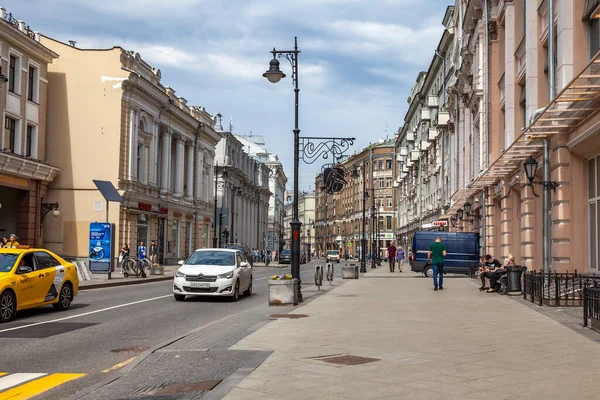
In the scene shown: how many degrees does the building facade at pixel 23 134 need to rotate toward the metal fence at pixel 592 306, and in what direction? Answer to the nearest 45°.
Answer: approximately 45° to its right

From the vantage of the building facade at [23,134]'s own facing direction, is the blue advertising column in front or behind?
in front

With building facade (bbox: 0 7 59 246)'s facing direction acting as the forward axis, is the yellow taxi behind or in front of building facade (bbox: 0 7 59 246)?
in front

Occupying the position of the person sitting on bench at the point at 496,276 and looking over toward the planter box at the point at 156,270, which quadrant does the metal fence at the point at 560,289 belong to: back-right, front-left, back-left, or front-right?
back-left

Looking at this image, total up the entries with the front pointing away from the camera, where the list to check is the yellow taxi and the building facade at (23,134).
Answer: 0

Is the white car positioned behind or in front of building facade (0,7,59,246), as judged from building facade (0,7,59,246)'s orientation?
in front

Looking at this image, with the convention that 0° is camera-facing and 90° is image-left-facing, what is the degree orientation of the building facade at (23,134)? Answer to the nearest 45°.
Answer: approximately 315°

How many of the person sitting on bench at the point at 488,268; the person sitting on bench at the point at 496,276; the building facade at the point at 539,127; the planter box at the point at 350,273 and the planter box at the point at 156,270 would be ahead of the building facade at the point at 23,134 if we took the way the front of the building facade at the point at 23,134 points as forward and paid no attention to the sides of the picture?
5
